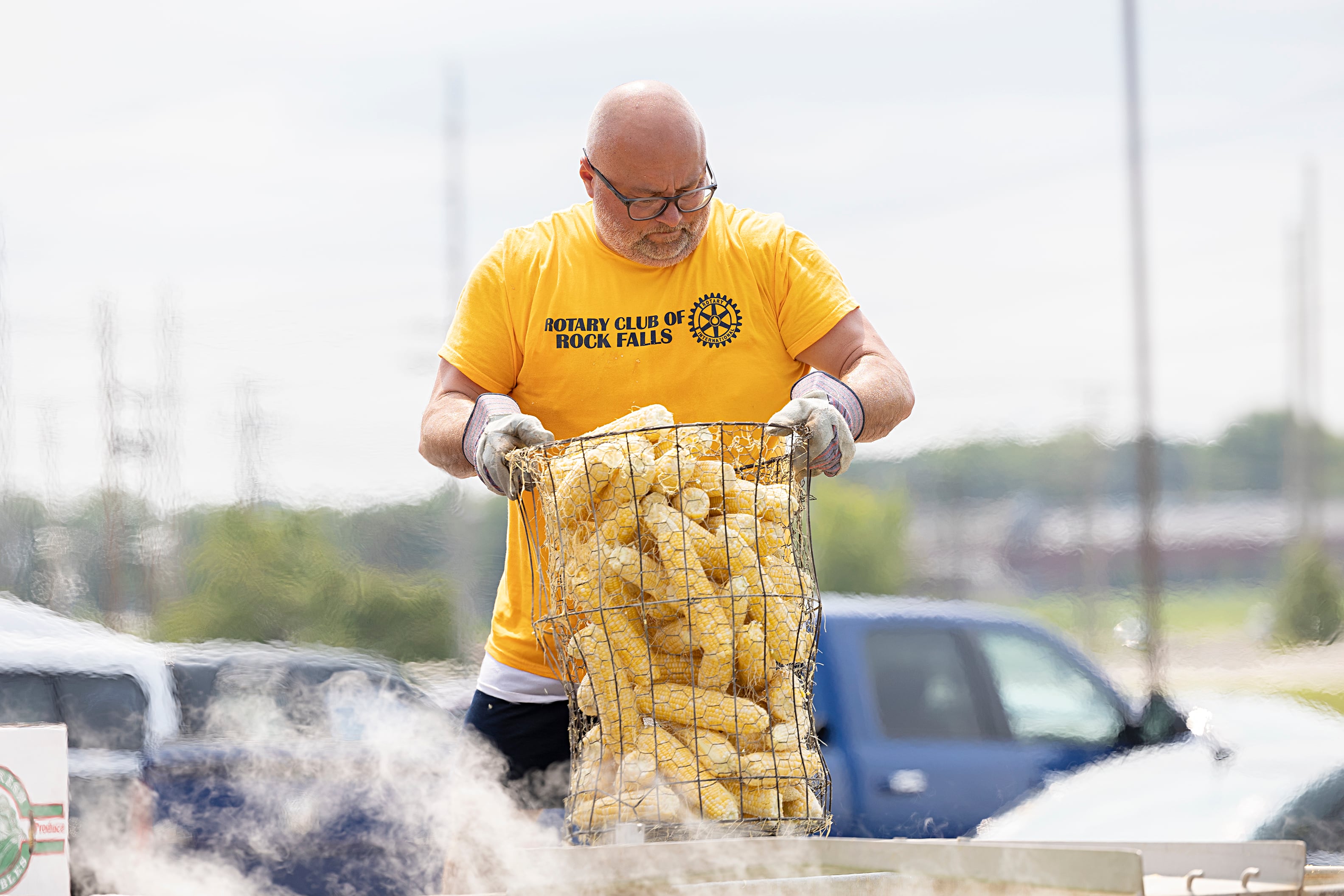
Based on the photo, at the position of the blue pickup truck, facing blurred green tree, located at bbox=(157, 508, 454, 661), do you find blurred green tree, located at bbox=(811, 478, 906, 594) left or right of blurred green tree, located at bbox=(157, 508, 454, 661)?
right

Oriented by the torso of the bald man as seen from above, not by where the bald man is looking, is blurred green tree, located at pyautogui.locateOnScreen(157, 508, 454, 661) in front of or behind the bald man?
behind

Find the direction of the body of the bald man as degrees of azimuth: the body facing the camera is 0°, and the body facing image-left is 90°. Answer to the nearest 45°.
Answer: approximately 0°

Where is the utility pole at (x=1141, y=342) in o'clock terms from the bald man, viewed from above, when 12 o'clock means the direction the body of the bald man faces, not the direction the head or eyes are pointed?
The utility pole is roughly at 7 o'clock from the bald man.

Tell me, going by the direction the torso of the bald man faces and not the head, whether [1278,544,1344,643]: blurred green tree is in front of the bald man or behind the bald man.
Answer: behind
